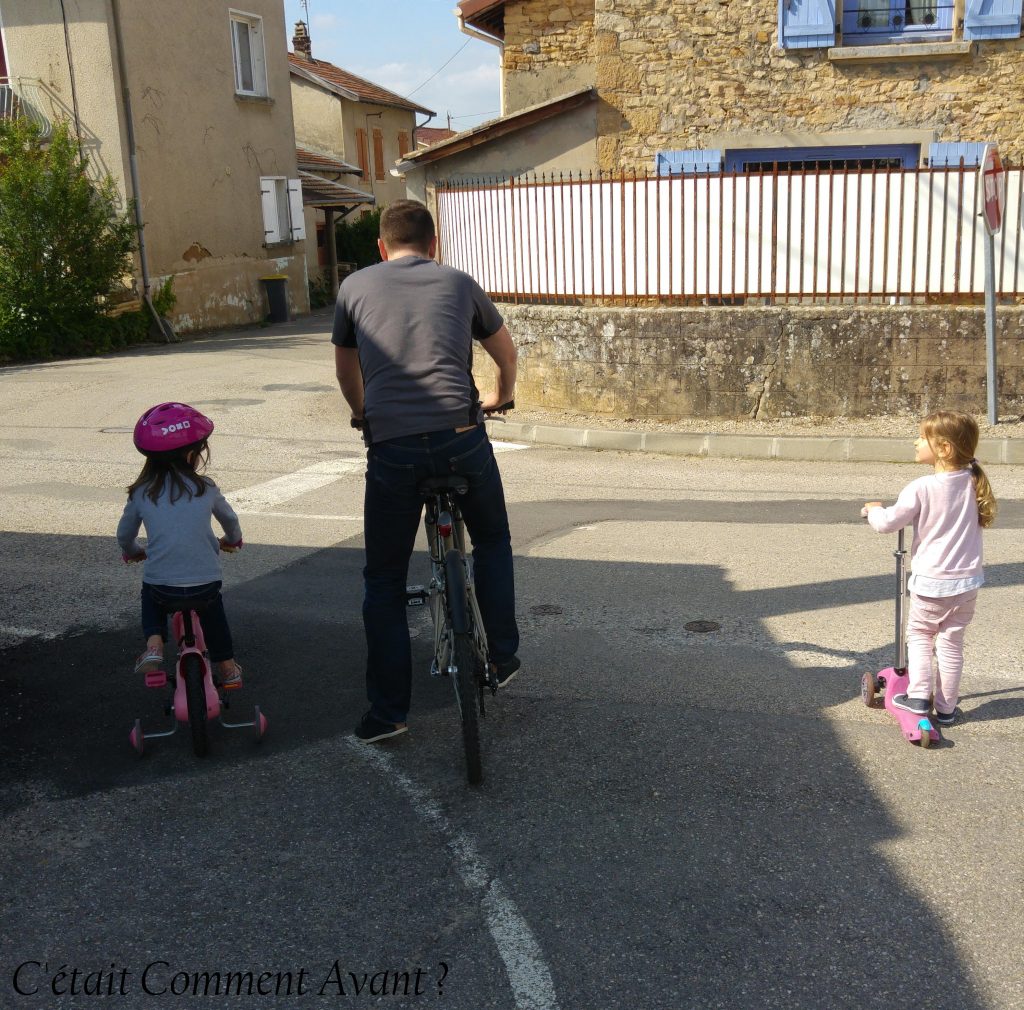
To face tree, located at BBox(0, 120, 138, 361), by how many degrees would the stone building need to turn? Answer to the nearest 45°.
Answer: approximately 90° to its right

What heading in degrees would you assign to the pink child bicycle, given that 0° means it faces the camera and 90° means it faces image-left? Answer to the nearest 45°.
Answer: approximately 180°

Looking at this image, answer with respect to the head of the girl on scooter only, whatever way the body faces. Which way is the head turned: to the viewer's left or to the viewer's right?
to the viewer's left

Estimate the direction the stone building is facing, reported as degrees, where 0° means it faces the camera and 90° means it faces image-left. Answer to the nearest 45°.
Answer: approximately 0°

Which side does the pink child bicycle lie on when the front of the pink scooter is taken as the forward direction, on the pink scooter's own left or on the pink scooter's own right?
on the pink scooter's own left

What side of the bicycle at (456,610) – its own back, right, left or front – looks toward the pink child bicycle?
left

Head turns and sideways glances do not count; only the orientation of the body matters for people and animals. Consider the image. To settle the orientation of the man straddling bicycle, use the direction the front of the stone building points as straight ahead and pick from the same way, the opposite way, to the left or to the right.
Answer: the opposite way

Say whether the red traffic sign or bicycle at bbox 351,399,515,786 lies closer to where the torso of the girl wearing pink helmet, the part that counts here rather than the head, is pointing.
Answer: the red traffic sign

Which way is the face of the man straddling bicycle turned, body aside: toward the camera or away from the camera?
away from the camera

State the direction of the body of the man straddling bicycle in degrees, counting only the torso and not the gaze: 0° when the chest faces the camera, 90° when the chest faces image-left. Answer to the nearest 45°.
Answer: approximately 180°

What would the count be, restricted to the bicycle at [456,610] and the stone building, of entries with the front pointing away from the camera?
1

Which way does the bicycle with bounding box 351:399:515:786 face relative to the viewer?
away from the camera

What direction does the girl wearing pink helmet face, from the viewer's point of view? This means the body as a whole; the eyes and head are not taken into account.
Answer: away from the camera

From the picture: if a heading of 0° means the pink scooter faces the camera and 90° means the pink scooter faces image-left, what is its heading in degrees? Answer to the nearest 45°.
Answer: approximately 135°

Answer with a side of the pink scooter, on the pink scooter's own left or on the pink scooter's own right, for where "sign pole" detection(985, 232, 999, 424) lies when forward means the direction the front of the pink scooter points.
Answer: on the pink scooter's own right
